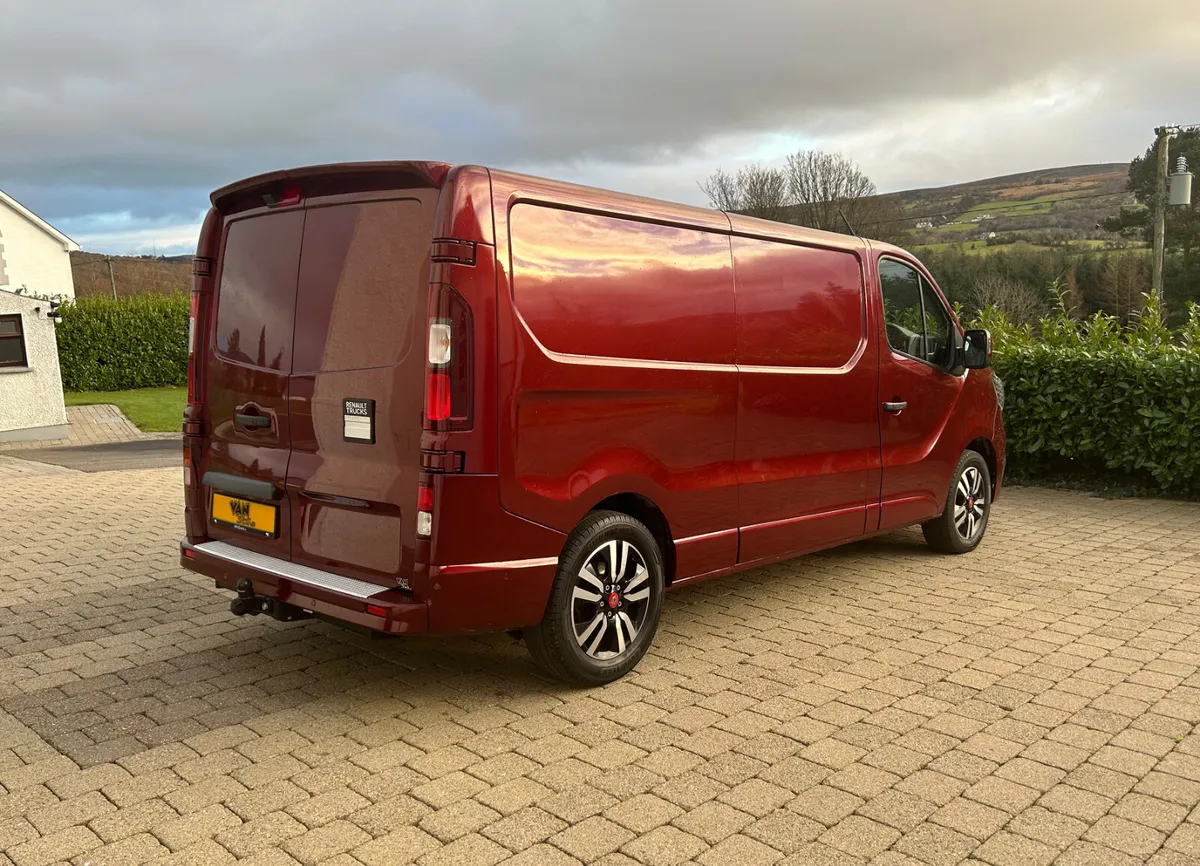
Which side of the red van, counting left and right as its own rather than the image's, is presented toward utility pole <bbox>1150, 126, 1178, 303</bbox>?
front

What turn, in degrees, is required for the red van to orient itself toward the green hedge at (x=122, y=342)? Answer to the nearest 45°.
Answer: approximately 90° to its left

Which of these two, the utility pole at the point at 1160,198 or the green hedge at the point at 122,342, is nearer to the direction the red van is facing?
the utility pole

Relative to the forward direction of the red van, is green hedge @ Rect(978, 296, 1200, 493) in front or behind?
in front

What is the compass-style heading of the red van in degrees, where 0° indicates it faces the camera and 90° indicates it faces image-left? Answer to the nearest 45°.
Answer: approximately 225°
